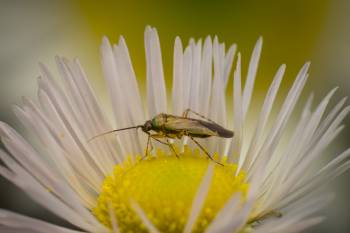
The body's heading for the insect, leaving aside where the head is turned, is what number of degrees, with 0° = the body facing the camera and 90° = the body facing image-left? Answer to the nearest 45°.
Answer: approximately 90°
